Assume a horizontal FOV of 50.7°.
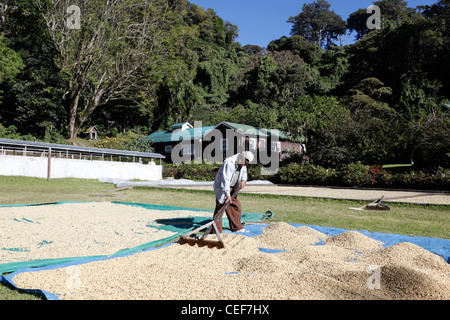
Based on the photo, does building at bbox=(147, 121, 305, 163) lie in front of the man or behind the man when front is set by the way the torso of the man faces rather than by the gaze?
behind

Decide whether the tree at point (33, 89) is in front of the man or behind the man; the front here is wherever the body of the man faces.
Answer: behind

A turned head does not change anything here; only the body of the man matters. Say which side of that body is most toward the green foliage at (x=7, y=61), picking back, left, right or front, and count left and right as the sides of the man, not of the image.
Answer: back

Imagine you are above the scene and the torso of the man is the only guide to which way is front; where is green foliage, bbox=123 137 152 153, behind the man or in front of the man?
behind

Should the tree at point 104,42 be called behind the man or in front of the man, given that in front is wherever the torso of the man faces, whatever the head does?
behind
